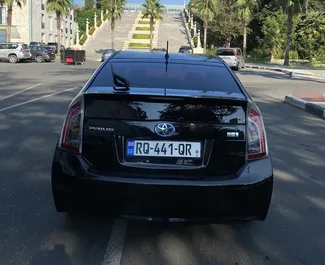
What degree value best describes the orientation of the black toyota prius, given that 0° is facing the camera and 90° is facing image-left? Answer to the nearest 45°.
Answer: approximately 180°
